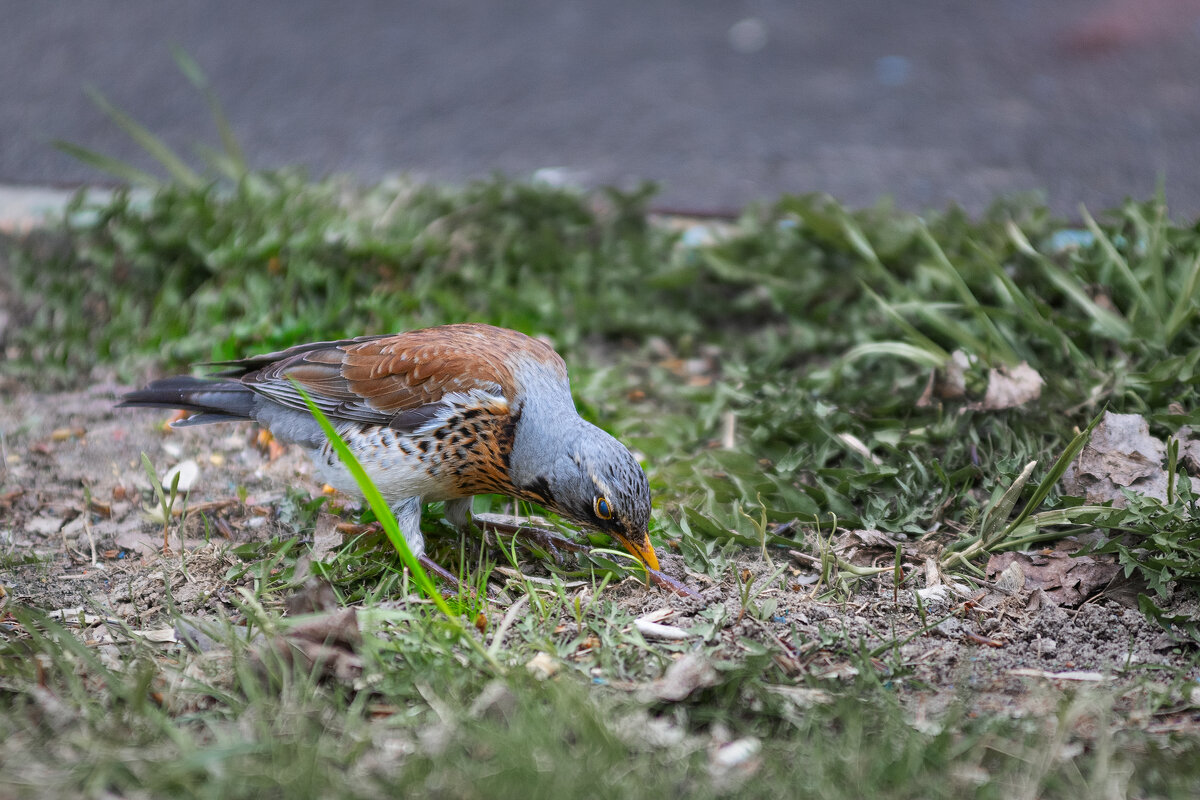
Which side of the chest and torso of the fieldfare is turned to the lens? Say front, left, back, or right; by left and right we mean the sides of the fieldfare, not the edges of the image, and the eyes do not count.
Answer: right

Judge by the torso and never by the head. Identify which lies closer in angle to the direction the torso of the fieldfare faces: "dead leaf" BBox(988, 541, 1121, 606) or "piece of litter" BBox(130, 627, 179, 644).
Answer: the dead leaf

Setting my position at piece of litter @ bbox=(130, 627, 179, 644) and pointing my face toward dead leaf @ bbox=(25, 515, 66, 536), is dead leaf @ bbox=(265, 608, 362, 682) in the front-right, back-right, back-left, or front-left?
back-right

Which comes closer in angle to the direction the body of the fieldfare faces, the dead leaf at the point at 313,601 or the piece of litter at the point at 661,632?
the piece of litter

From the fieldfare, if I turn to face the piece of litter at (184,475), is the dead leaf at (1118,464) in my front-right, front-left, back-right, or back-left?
back-right

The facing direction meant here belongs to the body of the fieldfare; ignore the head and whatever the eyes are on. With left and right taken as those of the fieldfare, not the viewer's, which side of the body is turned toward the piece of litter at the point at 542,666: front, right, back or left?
right
